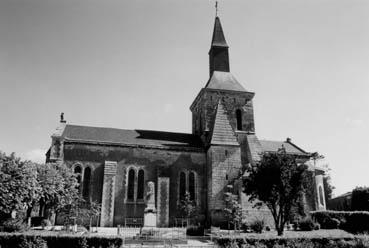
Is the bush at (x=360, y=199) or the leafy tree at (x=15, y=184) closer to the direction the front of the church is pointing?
the leafy tree

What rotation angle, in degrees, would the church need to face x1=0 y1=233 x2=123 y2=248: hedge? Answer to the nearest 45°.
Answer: approximately 90° to its left

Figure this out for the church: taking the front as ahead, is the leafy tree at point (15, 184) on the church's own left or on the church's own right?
on the church's own left

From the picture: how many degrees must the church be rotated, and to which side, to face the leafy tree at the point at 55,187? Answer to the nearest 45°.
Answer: approximately 45° to its left

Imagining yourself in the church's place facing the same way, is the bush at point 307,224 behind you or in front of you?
behind

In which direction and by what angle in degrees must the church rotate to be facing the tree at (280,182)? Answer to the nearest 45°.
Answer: approximately 135° to its left

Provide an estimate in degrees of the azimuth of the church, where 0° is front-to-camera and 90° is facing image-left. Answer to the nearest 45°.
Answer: approximately 90°

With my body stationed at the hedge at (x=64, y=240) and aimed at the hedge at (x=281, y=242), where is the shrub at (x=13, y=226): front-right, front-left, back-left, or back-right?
back-left
